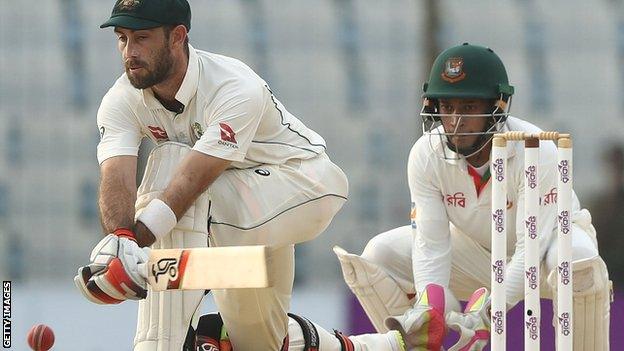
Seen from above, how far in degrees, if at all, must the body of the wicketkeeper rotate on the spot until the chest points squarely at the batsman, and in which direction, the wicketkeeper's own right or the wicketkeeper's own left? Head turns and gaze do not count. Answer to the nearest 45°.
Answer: approximately 45° to the wicketkeeper's own right

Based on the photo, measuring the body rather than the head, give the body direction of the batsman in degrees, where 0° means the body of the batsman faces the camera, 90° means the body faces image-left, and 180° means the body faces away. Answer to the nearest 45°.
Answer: approximately 45°

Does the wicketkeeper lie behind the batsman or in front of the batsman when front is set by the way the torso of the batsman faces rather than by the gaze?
behind

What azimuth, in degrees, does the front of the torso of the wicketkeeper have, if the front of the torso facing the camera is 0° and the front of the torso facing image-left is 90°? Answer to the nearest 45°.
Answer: approximately 0°
